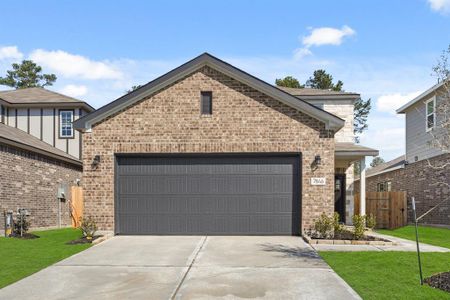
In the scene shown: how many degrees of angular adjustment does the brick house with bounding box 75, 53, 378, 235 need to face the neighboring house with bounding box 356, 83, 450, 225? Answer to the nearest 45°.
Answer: approximately 135° to its left

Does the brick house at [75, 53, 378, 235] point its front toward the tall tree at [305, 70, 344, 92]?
no

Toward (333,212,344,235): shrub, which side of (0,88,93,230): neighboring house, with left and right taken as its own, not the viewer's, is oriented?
left

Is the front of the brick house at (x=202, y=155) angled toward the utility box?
no

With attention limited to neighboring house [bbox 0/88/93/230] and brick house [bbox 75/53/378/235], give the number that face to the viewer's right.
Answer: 0

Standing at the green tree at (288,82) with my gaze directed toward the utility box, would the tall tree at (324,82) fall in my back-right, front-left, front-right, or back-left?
back-left

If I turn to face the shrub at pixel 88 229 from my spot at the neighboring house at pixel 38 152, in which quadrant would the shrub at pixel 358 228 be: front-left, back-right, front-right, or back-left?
front-left

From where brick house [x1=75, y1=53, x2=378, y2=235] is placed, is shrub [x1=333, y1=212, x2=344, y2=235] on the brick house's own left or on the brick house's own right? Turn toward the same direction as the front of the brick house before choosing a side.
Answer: on the brick house's own left

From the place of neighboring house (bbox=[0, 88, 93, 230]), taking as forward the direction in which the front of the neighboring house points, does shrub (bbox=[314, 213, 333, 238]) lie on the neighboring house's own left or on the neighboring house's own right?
on the neighboring house's own left

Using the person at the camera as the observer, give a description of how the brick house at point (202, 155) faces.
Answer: facing the viewer

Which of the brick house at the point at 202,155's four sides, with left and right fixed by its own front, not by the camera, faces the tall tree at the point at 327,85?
back

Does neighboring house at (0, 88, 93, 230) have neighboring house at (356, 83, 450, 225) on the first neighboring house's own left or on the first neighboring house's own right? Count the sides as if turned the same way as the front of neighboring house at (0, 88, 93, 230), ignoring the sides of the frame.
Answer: on the first neighboring house's own left

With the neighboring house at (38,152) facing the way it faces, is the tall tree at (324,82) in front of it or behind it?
behind

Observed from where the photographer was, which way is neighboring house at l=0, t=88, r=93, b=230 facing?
facing the viewer and to the left of the viewer

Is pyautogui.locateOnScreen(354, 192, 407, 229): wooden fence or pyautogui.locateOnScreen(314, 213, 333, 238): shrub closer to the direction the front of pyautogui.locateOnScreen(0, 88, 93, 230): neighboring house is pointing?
the shrub

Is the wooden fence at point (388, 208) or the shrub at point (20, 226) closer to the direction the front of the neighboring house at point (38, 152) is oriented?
the shrub
